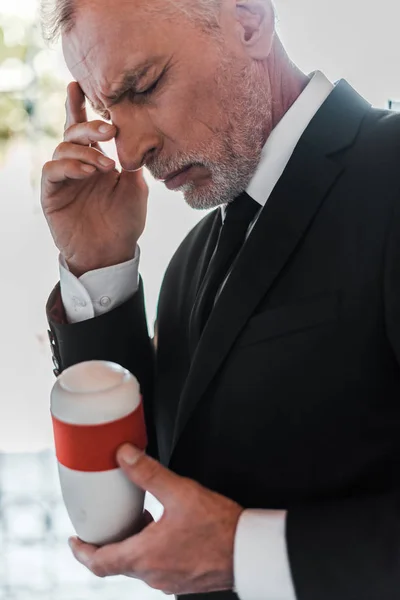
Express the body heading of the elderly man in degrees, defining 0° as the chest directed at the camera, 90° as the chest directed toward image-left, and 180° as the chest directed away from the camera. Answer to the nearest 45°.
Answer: approximately 45°
